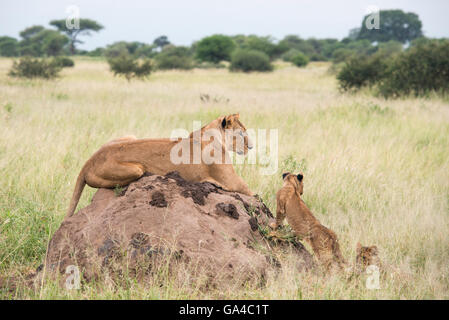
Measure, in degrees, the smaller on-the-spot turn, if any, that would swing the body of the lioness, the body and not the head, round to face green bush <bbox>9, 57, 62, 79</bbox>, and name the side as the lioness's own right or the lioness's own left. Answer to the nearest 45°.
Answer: approximately 90° to the lioness's own left

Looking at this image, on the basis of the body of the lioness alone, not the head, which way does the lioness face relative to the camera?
to the viewer's right

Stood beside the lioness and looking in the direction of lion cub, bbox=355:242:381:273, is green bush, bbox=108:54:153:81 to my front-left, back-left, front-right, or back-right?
back-left

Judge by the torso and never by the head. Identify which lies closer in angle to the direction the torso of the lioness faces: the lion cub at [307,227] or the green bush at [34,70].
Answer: the lion cub

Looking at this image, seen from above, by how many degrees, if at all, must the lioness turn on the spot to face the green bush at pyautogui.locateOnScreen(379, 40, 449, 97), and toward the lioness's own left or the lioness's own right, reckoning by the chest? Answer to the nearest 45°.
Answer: approximately 45° to the lioness's own left

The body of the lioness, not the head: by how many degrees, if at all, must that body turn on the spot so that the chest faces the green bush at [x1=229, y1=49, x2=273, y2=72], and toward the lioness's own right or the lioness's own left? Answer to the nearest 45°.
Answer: approximately 90° to the lioness's own left
